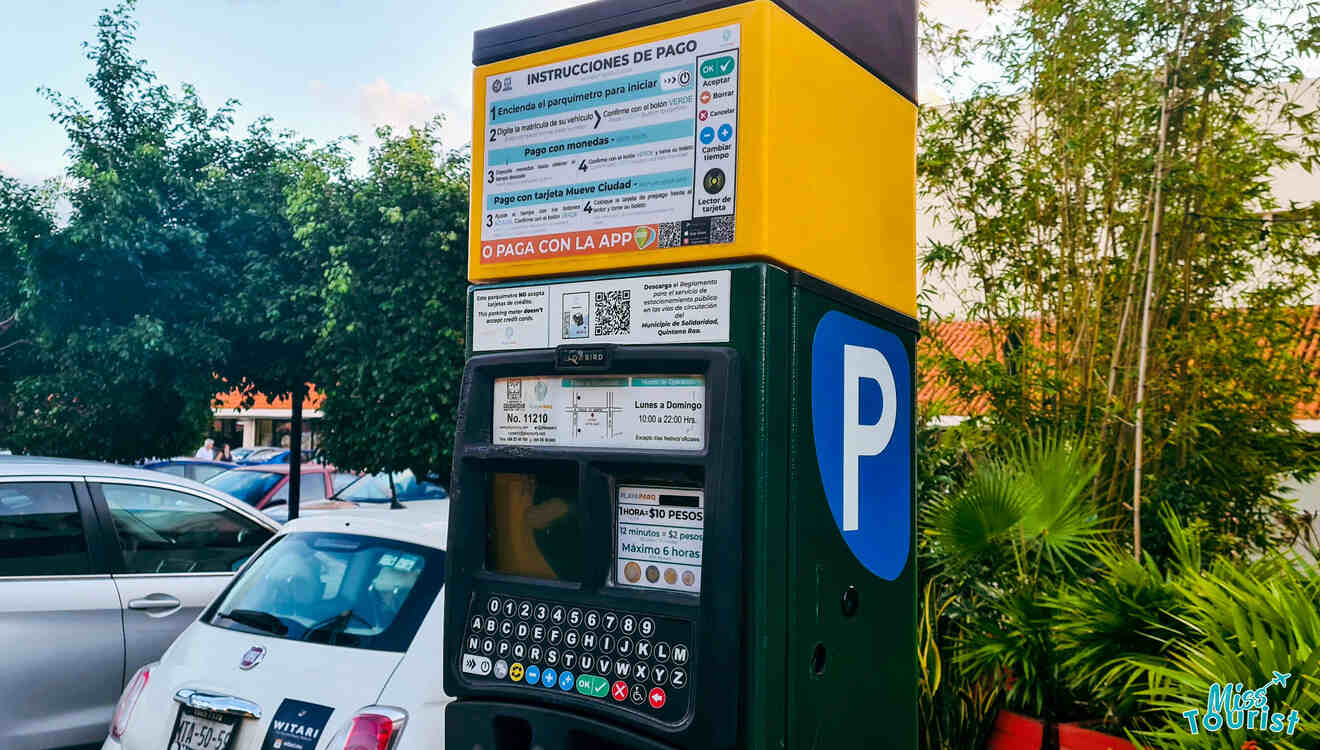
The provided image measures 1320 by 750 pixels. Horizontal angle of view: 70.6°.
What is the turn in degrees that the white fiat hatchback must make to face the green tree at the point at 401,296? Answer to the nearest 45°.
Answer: approximately 45° to its left

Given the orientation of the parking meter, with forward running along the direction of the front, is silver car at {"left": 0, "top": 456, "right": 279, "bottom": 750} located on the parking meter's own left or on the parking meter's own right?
on the parking meter's own right

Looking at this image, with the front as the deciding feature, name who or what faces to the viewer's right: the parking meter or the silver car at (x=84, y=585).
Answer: the silver car

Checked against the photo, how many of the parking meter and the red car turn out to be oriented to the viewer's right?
0

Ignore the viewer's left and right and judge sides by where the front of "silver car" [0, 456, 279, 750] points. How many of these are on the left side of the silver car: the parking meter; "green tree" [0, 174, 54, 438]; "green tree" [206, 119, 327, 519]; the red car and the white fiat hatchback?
3

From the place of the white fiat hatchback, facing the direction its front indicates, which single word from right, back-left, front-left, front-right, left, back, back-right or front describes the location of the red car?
front-left

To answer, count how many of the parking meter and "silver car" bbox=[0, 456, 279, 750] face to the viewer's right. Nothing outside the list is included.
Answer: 1

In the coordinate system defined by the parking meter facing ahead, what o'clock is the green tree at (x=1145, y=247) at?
The green tree is roughly at 6 o'clock from the parking meter.

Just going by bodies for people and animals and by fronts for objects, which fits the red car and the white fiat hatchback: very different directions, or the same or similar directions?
very different directions

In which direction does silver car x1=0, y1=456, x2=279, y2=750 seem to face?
to the viewer's right

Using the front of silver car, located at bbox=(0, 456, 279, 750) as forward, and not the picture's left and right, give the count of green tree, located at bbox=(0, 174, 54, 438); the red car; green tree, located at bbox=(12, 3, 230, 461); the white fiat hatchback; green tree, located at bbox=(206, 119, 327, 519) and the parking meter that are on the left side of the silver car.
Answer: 4

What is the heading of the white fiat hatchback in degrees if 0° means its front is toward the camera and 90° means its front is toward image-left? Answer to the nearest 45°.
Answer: approximately 225°

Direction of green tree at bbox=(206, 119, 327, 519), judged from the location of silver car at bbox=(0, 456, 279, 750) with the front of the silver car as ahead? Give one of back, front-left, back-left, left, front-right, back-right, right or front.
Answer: left
